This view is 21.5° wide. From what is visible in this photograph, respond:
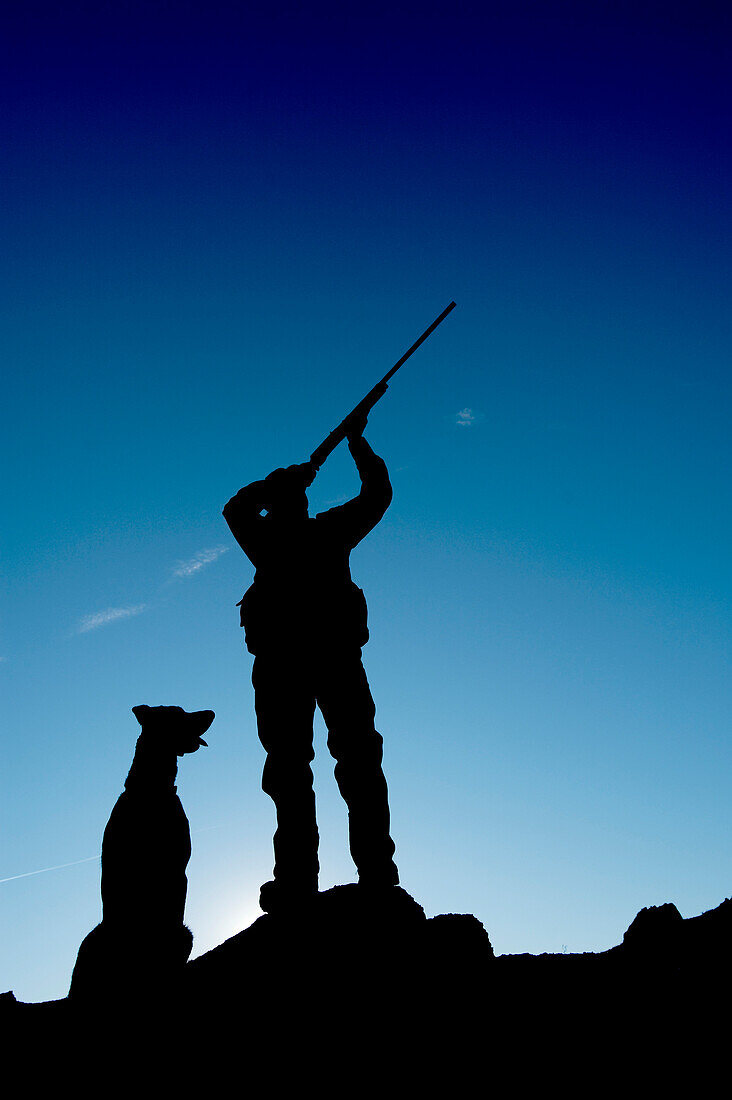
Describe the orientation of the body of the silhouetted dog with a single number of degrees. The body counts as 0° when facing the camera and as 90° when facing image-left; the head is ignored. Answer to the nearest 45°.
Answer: approximately 225°
